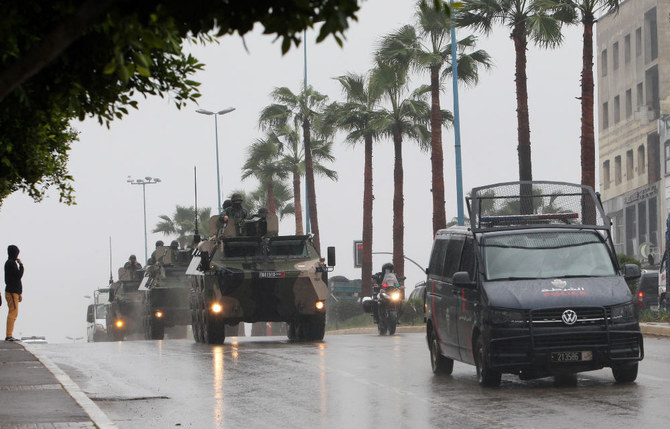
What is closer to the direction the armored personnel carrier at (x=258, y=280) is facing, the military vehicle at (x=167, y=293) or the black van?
the black van

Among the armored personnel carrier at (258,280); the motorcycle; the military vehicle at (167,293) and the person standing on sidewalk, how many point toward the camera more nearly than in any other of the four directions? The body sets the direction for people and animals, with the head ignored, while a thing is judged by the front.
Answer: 3

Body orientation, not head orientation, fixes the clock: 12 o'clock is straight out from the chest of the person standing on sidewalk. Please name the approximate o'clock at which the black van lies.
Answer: The black van is roughly at 2 o'clock from the person standing on sidewalk.

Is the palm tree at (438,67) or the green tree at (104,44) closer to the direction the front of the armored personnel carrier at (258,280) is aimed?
the green tree

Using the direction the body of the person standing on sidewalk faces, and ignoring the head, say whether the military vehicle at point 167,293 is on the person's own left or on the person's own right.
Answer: on the person's own left

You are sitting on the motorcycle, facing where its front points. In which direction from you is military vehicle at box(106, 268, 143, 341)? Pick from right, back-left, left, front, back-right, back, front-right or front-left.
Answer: back-right

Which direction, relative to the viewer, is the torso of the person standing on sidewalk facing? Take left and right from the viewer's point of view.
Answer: facing to the right of the viewer

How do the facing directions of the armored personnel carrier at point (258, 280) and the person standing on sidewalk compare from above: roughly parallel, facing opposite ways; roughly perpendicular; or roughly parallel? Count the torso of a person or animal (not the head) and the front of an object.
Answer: roughly perpendicular

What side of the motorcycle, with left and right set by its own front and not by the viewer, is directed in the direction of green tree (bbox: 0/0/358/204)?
front

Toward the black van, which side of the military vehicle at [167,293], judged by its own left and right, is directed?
front

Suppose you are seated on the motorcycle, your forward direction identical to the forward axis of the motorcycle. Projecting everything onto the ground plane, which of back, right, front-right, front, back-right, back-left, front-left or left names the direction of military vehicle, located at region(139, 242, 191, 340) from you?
back-right

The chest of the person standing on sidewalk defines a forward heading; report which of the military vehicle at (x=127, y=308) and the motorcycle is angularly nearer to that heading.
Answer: the motorcycle

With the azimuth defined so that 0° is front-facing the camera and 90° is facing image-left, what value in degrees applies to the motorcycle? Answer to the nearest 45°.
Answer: approximately 0°

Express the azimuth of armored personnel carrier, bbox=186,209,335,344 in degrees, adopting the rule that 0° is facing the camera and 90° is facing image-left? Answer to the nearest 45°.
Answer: approximately 0°
